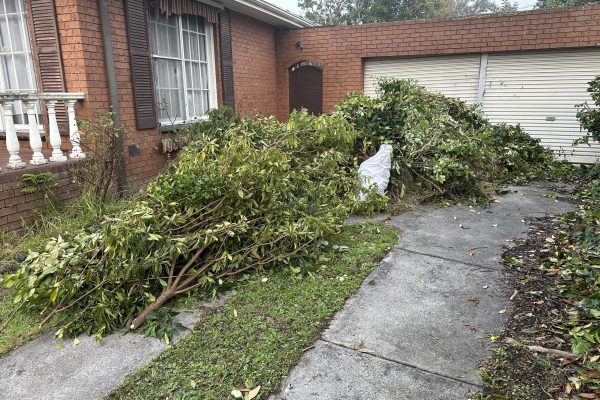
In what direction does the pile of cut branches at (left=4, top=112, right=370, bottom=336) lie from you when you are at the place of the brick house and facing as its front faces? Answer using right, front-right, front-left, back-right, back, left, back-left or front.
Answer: front

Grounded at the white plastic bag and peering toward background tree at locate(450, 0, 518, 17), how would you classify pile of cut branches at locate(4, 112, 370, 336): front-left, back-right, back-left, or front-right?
back-left

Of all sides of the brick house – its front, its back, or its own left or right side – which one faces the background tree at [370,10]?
back

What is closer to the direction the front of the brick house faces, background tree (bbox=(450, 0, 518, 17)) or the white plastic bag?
the white plastic bag

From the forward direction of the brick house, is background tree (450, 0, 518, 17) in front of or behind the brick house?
behind

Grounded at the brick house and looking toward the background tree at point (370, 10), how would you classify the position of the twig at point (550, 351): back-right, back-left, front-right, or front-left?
back-right

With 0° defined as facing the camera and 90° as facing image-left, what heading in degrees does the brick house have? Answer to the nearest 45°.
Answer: approximately 0°

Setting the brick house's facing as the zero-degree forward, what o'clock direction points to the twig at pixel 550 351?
The twig is roughly at 11 o'clock from the brick house.

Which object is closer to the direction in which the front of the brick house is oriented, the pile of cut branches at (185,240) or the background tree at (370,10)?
the pile of cut branches

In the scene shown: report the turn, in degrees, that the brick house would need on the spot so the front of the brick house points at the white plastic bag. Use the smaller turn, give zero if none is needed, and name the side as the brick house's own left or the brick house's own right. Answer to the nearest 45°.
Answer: approximately 45° to the brick house's own left
